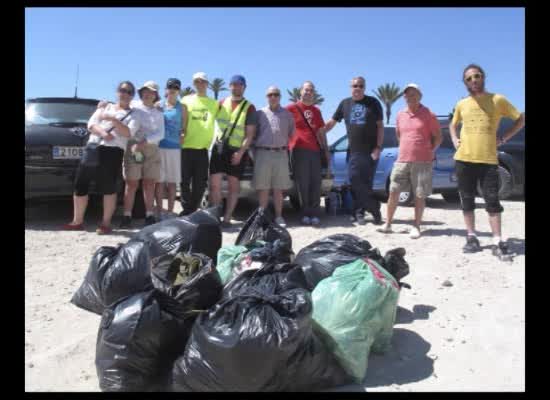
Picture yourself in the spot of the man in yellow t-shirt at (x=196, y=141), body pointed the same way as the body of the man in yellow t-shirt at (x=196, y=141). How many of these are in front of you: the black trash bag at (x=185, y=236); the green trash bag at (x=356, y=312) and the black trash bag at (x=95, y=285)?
3
